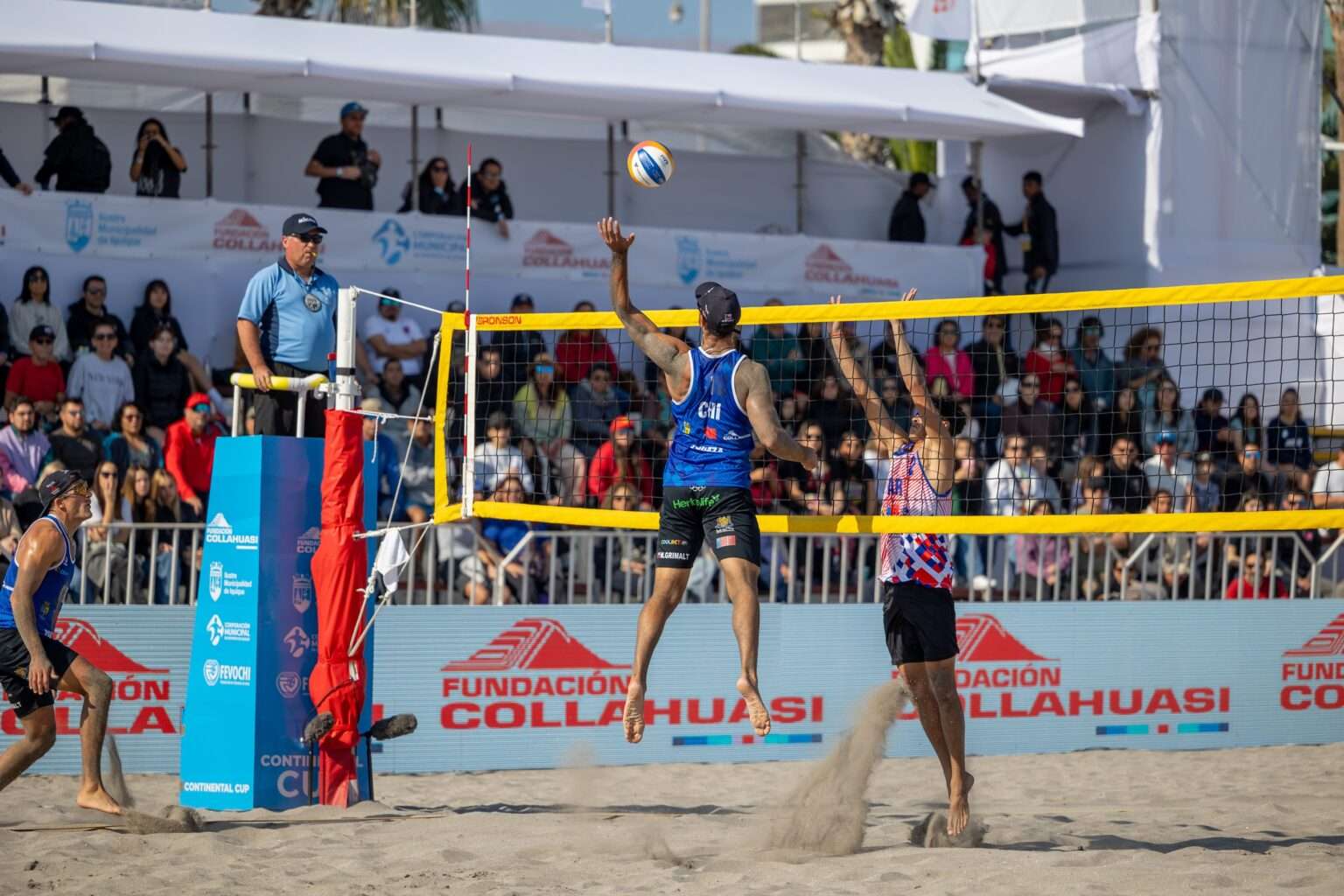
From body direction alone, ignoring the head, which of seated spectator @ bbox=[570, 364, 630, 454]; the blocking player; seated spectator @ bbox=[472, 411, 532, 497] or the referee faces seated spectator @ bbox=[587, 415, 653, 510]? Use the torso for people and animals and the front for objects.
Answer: seated spectator @ bbox=[570, 364, 630, 454]

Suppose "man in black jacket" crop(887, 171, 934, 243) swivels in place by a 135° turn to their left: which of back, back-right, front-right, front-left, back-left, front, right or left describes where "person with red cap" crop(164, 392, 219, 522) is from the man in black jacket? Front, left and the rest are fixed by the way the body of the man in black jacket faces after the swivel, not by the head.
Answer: left

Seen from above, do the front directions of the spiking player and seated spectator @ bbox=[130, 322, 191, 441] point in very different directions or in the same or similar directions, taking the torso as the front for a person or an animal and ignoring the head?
very different directions

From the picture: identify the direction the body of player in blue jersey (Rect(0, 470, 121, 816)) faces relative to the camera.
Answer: to the viewer's right

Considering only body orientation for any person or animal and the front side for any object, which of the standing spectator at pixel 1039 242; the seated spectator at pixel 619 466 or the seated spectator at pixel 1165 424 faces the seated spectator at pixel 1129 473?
the seated spectator at pixel 1165 424

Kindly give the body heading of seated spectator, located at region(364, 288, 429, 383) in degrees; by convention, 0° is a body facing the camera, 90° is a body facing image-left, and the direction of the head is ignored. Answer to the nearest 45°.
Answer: approximately 0°

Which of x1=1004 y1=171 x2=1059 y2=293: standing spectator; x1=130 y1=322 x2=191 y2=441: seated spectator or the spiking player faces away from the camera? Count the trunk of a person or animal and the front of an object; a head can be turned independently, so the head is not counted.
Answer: the spiking player

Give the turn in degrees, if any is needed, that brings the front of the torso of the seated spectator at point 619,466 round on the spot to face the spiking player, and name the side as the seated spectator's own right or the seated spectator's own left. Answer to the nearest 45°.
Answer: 0° — they already face them

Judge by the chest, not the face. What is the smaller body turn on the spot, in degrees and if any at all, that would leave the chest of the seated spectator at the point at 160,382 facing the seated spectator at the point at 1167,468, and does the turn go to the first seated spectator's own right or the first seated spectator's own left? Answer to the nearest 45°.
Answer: approximately 90° to the first seated spectator's own left

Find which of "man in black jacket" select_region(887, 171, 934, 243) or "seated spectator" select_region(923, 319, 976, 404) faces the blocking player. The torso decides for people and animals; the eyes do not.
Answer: the seated spectator

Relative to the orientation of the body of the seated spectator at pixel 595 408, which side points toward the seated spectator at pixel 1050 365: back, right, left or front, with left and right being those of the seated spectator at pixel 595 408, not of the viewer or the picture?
left

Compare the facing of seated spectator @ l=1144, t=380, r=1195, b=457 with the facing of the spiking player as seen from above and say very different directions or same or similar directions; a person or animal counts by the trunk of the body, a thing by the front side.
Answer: very different directions

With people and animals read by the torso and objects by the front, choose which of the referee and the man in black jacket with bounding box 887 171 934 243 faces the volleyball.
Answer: the referee

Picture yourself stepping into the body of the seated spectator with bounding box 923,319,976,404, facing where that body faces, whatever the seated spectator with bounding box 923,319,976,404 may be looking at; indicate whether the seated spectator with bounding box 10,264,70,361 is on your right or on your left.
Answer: on your right
